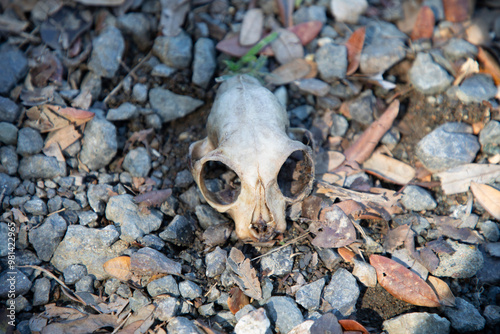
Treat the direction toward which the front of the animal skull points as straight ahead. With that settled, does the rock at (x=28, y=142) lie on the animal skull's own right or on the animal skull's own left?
on the animal skull's own right

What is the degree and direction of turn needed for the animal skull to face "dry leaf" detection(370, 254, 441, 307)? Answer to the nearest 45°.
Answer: approximately 45° to its left

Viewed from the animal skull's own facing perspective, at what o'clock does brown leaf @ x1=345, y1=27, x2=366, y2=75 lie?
The brown leaf is roughly at 7 o'clock from the animal skull.

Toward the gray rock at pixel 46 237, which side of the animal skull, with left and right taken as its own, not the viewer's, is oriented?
right

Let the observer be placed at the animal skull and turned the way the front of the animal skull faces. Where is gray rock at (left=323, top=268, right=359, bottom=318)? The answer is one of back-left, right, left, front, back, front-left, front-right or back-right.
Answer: front-left

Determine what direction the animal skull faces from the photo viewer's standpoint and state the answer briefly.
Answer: facing the viewer

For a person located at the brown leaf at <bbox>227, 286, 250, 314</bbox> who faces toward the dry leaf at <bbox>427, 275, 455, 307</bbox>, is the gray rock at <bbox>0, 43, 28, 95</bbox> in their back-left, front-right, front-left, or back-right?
back-left

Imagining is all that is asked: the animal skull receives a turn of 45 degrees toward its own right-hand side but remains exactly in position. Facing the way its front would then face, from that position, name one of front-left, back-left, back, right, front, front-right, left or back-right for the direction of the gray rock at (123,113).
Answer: right

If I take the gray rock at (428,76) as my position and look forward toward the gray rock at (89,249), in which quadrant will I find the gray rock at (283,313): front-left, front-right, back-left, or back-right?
front-left

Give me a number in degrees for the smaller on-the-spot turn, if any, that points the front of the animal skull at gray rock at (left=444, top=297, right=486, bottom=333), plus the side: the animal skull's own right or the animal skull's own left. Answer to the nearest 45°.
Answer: approximately 45° to the animal skull's own left

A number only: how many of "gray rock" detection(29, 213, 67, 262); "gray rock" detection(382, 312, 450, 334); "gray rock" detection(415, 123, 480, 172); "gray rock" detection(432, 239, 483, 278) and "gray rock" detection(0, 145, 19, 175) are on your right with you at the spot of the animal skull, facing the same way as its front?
2

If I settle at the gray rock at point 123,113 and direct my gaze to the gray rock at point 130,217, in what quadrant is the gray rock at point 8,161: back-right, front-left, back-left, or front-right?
front-right

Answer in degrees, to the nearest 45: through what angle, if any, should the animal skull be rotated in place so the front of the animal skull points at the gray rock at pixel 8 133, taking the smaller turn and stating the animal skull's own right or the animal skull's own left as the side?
approximately 90° to the animal skull's own right

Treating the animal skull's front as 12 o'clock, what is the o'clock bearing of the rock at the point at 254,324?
The rock is roughly at 12 o'clock from the animal skull.

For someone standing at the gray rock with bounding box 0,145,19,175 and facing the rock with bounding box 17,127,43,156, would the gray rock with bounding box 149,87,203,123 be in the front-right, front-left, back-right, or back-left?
front-right
